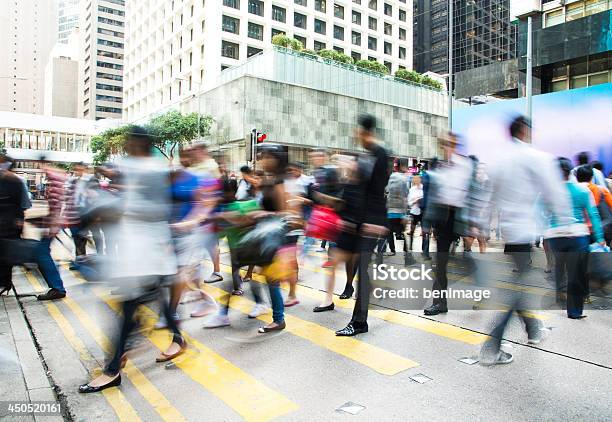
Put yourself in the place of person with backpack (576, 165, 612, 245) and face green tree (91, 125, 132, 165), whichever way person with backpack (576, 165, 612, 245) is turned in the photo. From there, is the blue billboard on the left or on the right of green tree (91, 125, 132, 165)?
right

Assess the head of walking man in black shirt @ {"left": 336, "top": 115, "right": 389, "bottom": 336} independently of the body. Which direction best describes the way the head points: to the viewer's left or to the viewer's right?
to the viewer's left

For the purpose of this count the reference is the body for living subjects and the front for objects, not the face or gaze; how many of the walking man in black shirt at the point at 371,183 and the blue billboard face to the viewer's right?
0

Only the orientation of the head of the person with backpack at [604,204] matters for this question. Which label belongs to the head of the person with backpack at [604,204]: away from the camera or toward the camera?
away from the camera

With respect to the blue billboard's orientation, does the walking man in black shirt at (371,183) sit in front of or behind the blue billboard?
in front

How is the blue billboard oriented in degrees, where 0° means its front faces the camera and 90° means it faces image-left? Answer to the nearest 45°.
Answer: approximately 45°

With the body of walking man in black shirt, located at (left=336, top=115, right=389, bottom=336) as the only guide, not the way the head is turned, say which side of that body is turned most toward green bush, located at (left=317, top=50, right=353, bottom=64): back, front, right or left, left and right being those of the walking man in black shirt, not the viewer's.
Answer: right

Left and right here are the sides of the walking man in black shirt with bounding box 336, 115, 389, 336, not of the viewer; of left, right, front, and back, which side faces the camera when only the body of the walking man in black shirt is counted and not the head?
left
